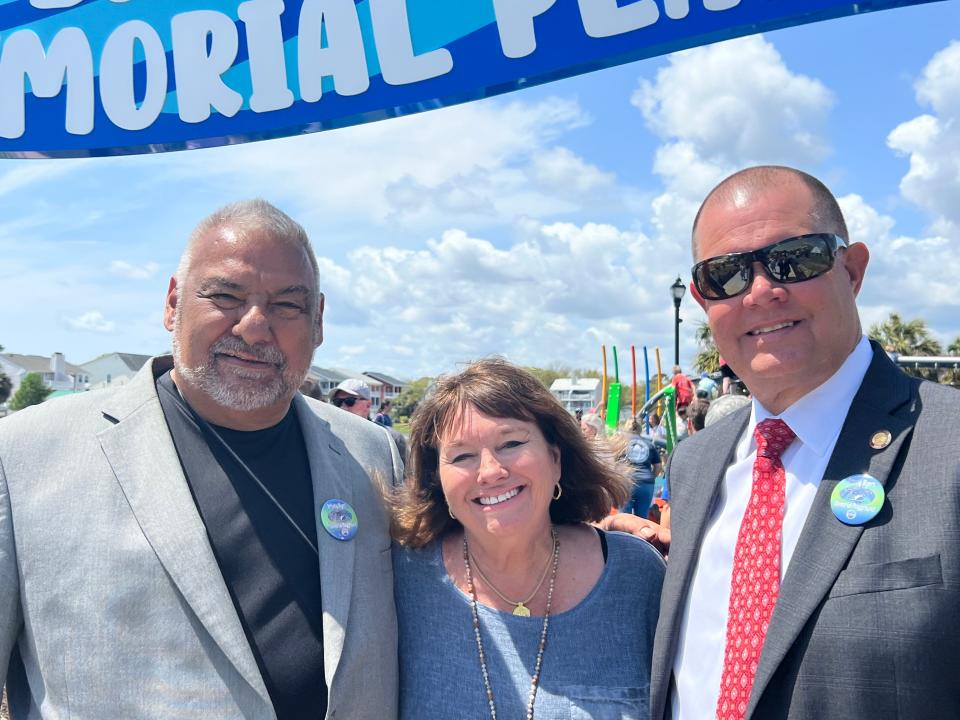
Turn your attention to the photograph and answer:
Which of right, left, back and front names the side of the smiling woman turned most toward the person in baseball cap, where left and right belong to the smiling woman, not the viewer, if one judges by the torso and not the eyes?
back

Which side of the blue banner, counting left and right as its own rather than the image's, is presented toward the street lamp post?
back

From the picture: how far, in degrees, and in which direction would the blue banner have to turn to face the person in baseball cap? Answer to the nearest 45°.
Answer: approximately 180°

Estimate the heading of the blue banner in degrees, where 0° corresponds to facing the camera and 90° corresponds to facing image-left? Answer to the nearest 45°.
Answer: approximately 0°

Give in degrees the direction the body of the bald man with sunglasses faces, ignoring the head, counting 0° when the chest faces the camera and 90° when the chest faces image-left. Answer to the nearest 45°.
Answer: approximately 45°

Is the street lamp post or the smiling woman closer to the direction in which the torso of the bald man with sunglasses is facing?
the smiling woman

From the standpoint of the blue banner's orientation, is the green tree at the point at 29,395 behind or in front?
behind

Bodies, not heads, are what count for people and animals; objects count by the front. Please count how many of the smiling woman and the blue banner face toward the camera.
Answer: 2

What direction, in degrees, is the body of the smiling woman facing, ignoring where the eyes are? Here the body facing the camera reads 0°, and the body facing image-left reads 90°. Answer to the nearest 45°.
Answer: approximately 0°

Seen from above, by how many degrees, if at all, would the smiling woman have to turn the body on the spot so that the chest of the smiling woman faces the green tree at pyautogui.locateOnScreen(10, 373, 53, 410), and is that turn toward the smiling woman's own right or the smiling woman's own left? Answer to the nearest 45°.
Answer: approximately 135° to the smiling woman's own right
